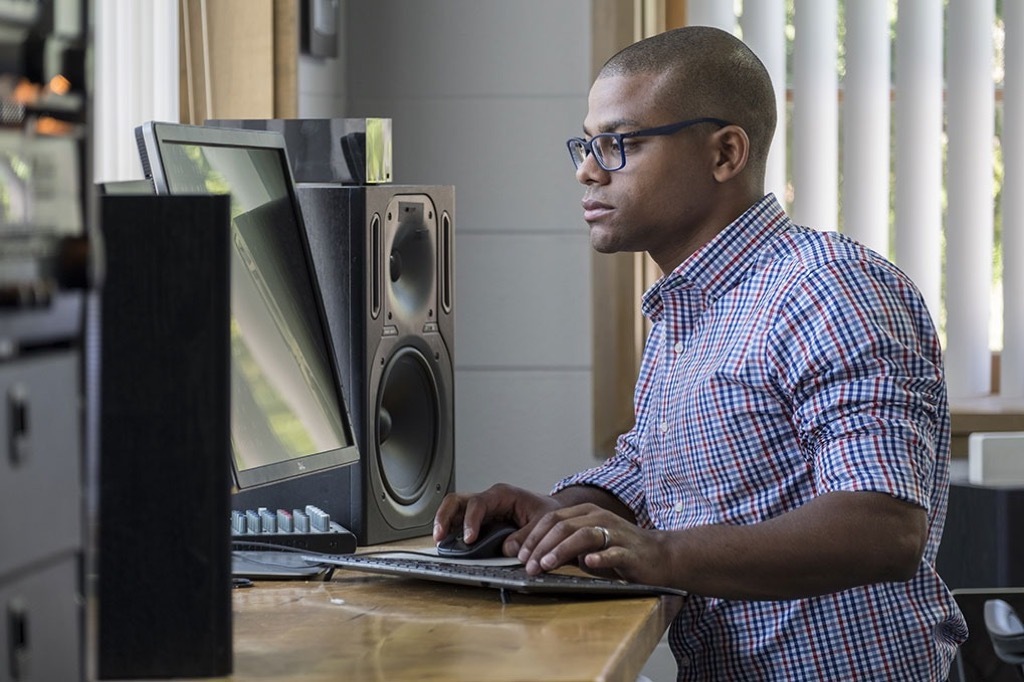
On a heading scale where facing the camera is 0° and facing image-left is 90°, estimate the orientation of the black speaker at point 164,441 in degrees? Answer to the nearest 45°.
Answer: approximately 270°

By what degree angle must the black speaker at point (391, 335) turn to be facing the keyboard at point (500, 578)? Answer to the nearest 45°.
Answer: approximately 45° to its right

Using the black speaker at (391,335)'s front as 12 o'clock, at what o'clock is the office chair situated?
The office chair is roughly at 11 o'clock from the black speaker.

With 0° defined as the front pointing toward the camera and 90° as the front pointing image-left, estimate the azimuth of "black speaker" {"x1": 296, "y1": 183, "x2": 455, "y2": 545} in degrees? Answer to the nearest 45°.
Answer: approximately 315°
